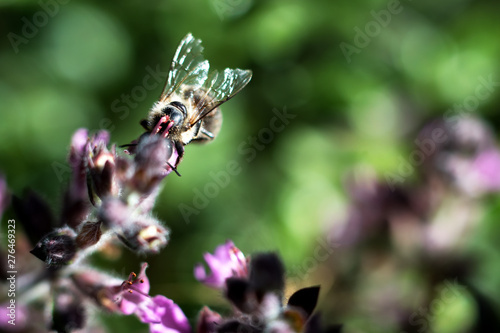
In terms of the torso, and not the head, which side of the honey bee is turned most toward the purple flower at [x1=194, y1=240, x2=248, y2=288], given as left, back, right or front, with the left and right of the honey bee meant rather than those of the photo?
left

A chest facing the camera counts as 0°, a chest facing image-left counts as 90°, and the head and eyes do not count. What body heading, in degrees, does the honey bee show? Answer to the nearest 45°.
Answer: approximately 45°
